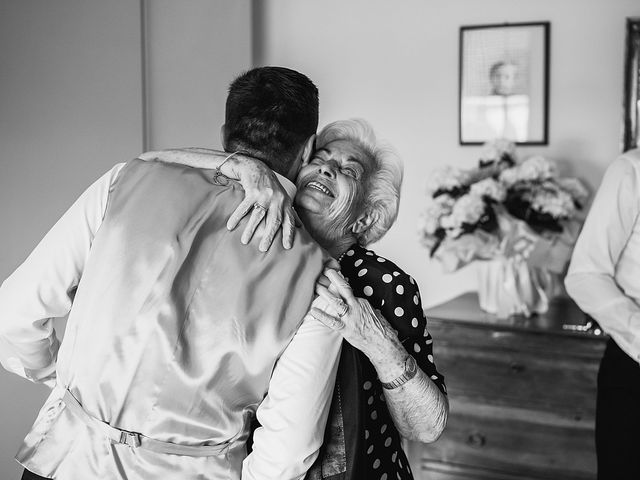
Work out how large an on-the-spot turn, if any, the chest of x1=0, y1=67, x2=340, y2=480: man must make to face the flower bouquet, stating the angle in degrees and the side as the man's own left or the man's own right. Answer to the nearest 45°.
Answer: approximately 45° to the man's own right

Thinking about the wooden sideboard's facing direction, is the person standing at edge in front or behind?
in front

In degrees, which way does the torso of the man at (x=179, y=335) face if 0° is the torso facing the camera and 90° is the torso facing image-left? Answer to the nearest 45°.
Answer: approximately 180°

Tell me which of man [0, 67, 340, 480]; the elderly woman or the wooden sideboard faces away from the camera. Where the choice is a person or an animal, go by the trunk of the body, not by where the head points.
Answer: the man

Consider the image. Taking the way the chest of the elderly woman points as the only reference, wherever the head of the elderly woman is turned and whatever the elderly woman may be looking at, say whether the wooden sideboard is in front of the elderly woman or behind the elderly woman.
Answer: behind

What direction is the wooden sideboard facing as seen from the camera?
toward the camera

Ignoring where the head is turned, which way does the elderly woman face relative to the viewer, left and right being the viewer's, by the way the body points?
facing the viewer and to the left of the viewer
